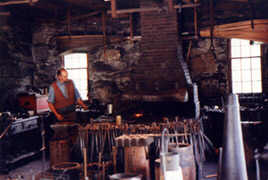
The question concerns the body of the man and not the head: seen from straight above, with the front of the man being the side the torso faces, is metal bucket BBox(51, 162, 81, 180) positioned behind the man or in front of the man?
in front

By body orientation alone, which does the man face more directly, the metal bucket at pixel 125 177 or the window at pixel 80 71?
the metal bucket

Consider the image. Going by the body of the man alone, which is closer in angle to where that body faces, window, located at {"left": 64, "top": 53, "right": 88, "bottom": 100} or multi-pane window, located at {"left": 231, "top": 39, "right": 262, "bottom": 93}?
the multi-pane window

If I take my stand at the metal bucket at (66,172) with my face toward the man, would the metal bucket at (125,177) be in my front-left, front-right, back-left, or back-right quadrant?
back-right

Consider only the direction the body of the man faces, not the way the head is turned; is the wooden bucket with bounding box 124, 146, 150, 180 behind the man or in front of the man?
in front

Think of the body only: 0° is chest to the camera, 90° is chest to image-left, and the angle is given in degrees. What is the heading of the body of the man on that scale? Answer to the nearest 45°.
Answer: approximately 315°

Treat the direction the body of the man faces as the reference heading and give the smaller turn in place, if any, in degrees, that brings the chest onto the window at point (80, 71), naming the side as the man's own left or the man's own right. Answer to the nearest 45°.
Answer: approximately 135° to the man's own left

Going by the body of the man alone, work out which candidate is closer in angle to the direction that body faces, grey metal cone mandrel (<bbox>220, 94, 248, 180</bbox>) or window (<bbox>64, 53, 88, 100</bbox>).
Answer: the grey metal cone mandrel

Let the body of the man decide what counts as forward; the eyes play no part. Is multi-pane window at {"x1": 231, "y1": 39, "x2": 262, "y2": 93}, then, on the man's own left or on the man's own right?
on the man's own left
